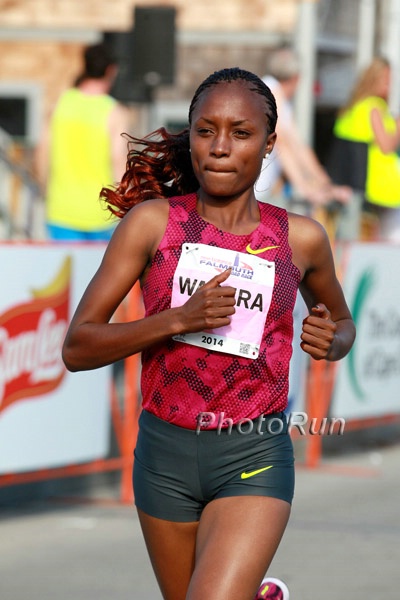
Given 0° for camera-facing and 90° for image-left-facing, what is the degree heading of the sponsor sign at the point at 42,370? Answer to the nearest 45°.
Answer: approximately 315°

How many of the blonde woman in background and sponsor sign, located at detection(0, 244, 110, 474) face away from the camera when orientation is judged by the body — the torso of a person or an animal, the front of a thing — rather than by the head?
0

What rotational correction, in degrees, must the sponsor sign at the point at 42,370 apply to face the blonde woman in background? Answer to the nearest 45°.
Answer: approximately 90° to its left

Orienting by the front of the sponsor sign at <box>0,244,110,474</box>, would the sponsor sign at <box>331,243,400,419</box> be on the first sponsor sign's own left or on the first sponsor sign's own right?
on the first sponsor sign's own left
